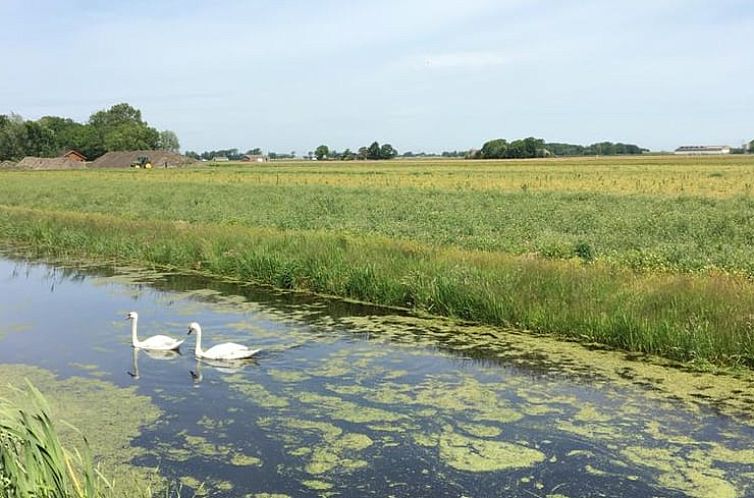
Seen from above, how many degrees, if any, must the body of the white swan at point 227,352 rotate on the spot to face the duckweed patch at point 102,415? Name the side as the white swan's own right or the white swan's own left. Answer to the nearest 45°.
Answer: approximately 45° to the white swan's own left

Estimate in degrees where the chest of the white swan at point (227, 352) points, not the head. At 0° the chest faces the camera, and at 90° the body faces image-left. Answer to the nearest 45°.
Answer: approximately 90°

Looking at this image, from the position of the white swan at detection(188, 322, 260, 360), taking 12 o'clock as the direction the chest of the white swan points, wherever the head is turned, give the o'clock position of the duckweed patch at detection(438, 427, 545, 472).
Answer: The duckweed patch is roughly at 8 o'clock from the white swan.
